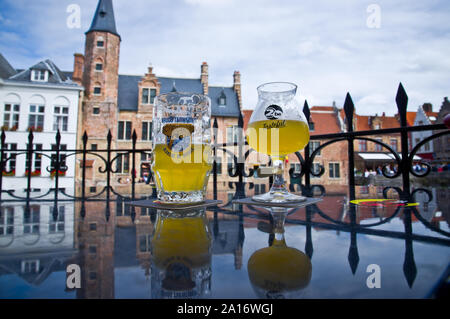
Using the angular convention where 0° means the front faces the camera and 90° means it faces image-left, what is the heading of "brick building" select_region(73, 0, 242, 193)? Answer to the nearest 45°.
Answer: approximately 0°

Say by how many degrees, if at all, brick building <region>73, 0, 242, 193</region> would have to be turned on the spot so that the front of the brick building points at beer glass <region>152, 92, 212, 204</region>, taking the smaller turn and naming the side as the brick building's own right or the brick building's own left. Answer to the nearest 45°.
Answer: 0° — it already faces it
